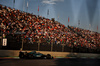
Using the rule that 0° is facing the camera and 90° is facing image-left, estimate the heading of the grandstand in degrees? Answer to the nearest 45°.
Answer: approximately 315°
